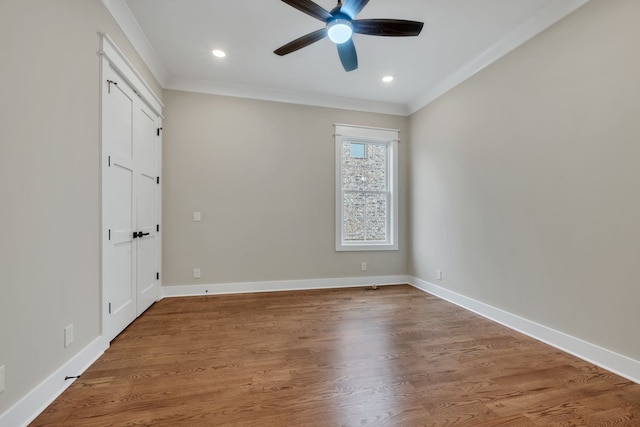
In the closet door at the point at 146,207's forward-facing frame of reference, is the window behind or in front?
in front

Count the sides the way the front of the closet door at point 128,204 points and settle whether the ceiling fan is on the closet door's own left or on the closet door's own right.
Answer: on the closet door's own right

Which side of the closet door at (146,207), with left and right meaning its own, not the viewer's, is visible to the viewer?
right

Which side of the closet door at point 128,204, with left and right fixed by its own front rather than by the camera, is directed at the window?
front

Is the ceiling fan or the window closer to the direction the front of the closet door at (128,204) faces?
the window

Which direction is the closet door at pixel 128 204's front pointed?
to the viewer's right

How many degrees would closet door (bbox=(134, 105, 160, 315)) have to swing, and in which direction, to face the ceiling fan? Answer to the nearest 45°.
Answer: approximately 45° to its right
